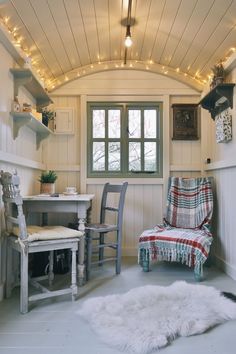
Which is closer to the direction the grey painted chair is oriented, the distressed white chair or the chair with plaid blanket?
the distressed white chair

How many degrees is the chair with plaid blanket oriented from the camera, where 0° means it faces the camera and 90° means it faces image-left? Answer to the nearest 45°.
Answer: approximately 45°

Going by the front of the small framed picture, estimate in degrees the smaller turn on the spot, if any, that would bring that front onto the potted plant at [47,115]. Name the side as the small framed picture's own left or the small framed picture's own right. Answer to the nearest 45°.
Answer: approximately 90° to the small framed picture's own right

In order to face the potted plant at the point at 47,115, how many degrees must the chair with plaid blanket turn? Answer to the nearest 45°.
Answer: approximately 45° to its right

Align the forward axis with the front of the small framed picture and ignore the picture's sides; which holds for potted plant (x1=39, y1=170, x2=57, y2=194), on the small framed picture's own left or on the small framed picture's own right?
on the small framed picture's own right

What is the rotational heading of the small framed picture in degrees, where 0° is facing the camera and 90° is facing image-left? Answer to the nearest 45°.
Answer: approximately 0°

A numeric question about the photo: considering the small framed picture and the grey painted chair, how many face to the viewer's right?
0

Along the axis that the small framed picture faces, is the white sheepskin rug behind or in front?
in front

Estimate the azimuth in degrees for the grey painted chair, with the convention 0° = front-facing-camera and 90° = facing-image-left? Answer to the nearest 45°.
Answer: approximately 45°

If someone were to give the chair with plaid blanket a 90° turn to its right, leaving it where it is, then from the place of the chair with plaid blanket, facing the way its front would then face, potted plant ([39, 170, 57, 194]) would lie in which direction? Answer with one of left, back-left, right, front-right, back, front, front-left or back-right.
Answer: front-left

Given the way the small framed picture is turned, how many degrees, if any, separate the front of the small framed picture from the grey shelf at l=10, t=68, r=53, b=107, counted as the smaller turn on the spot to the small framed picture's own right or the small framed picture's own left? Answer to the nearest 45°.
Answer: approximately 45° to the small framed picture's own right

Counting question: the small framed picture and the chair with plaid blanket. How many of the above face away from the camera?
0

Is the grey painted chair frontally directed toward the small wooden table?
yes
